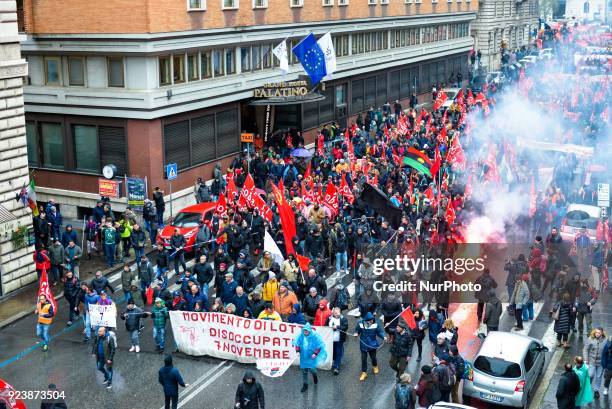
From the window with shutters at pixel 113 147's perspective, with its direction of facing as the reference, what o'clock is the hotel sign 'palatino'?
The hotel sign 'palatino' is roughly at 8 o'clock from the window with shutters.

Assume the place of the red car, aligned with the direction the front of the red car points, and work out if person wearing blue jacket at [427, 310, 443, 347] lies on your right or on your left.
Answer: on your left

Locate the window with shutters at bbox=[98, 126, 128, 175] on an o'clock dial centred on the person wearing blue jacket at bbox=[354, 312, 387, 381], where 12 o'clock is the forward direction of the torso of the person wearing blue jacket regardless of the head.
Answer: The window with shutters is roughly at 5 o'clock from the person wearing blue jacket.

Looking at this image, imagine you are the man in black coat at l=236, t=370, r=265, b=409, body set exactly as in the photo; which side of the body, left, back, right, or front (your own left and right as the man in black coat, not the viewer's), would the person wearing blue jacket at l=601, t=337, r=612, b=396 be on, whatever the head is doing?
left

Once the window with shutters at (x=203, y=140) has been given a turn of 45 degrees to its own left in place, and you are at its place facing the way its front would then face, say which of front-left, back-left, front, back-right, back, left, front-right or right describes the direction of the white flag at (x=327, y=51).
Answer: front-left

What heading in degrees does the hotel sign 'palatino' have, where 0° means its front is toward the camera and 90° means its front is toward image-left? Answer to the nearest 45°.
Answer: approximately 0°

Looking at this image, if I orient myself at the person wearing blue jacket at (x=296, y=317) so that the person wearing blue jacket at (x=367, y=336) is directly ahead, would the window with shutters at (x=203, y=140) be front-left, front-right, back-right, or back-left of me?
back-left
